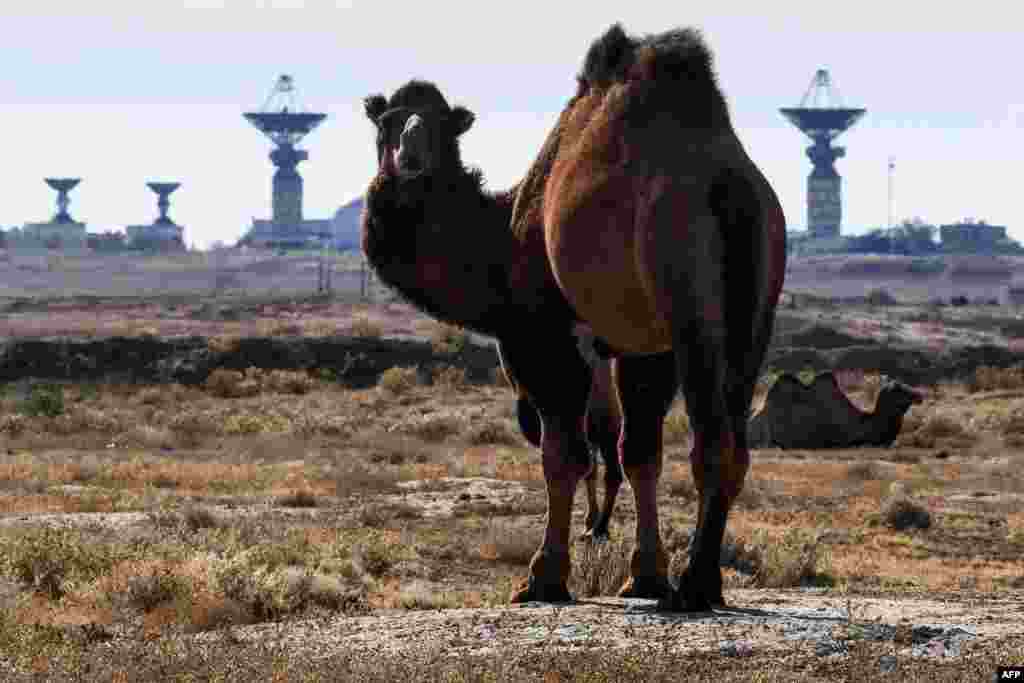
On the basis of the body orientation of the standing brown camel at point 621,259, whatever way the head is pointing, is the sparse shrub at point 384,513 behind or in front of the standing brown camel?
in front

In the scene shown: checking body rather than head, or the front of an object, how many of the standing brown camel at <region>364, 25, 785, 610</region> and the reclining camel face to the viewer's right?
1

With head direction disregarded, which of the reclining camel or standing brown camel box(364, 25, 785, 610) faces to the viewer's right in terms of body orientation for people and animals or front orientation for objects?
the reclining camel

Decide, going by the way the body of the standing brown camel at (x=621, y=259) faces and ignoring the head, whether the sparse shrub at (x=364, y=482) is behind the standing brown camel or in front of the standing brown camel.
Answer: in front

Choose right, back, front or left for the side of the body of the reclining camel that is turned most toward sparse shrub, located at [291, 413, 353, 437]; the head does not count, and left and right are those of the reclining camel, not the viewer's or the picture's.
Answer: back

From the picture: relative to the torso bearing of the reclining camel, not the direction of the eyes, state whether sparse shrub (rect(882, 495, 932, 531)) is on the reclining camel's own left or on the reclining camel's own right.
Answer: on the reclining camel's own right

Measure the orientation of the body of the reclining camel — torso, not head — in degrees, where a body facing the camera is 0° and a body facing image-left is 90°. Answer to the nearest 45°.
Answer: approximately 270°

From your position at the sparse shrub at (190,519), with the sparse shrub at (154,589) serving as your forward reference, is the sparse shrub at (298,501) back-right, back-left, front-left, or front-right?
back-left

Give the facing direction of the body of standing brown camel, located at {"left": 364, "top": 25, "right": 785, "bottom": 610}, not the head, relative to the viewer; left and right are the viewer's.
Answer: facing away from the viewer and to the left of the viewer

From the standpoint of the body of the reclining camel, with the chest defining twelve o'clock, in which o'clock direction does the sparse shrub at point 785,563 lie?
The sparse shrub is roughly at 3 o'clock from the reclining camel.

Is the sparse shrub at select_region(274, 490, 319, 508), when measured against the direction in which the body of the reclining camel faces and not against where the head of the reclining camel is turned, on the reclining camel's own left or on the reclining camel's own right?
on the reclining camel's own right

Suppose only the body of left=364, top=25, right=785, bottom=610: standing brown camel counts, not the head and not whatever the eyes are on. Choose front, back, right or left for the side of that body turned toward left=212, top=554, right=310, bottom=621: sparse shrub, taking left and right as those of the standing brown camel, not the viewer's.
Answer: front

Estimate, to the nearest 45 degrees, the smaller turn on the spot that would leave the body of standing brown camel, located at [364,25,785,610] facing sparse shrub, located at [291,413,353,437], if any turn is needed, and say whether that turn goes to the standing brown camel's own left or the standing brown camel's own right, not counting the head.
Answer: approximately 45° to the standing brown camel's own right

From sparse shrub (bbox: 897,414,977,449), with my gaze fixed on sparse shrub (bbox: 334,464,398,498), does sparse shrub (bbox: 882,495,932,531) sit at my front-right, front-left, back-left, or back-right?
front-left
